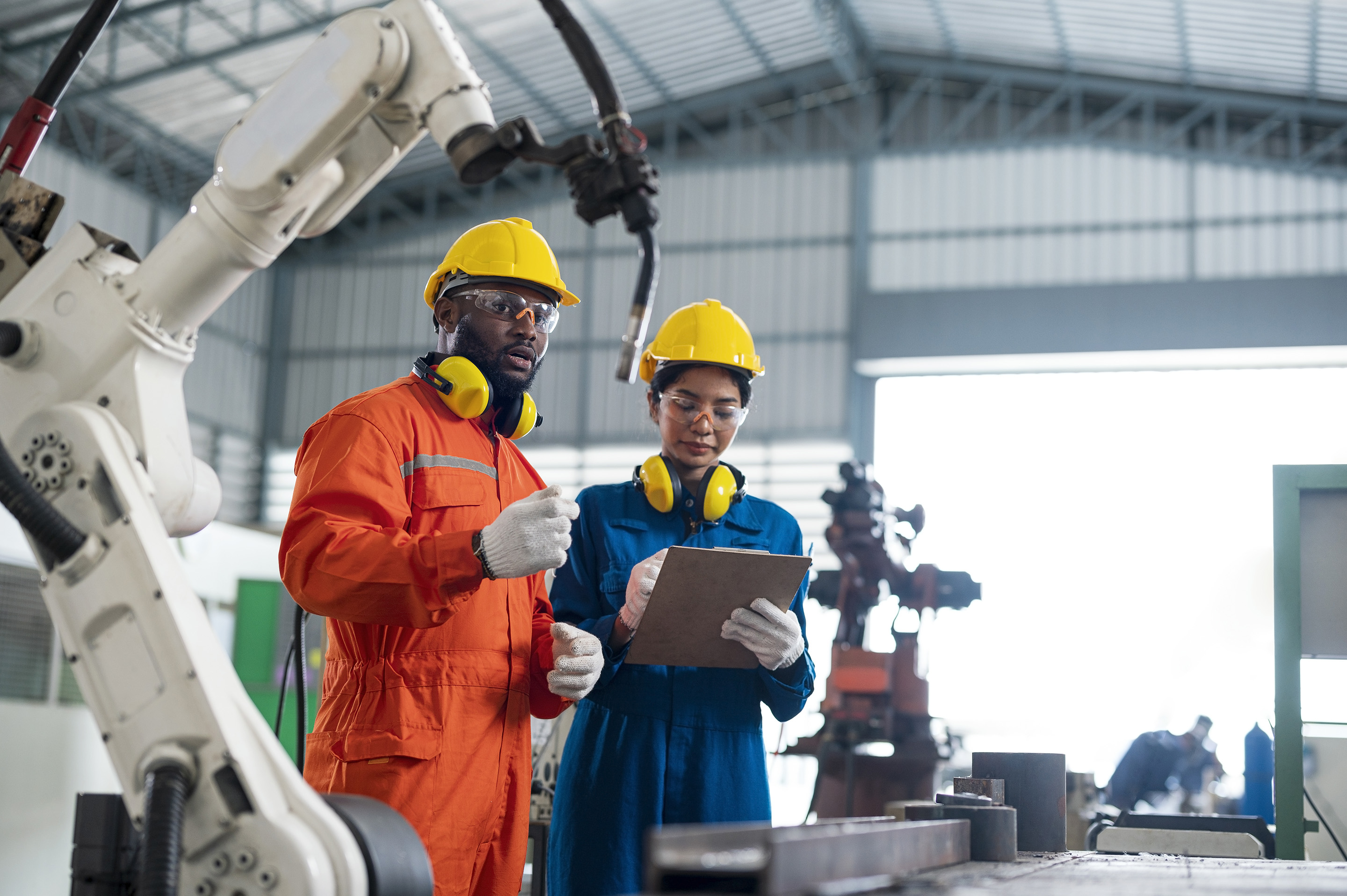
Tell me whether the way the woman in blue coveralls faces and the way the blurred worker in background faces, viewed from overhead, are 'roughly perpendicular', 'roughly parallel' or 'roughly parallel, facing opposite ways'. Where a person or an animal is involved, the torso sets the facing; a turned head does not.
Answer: roughly perpendicular

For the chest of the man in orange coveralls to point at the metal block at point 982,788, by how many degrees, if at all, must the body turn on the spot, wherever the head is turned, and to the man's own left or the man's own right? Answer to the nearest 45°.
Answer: approximately 45° to the man's own left

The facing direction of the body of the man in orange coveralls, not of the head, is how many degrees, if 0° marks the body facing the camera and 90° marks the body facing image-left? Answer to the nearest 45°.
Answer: approximately 315°

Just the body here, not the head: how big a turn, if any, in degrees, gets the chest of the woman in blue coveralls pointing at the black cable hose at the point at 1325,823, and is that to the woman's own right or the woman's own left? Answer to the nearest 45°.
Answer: approximately 135° to the woman's own left

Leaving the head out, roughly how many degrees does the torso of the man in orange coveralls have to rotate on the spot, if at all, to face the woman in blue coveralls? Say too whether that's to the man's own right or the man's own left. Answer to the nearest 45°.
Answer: approximately 90° to the man's own left

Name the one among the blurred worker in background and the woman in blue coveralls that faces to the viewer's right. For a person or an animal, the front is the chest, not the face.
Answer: the blurred worker in background

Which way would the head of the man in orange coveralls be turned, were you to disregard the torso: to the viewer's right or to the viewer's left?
to the viewer's right

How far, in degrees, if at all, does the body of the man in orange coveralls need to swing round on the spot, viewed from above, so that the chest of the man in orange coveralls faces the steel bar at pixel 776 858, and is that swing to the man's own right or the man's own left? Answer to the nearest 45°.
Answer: approximately 45° to the man's own right

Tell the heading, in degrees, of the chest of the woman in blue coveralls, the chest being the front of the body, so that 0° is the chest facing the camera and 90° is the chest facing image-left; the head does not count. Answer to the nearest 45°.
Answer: approximately 0°
